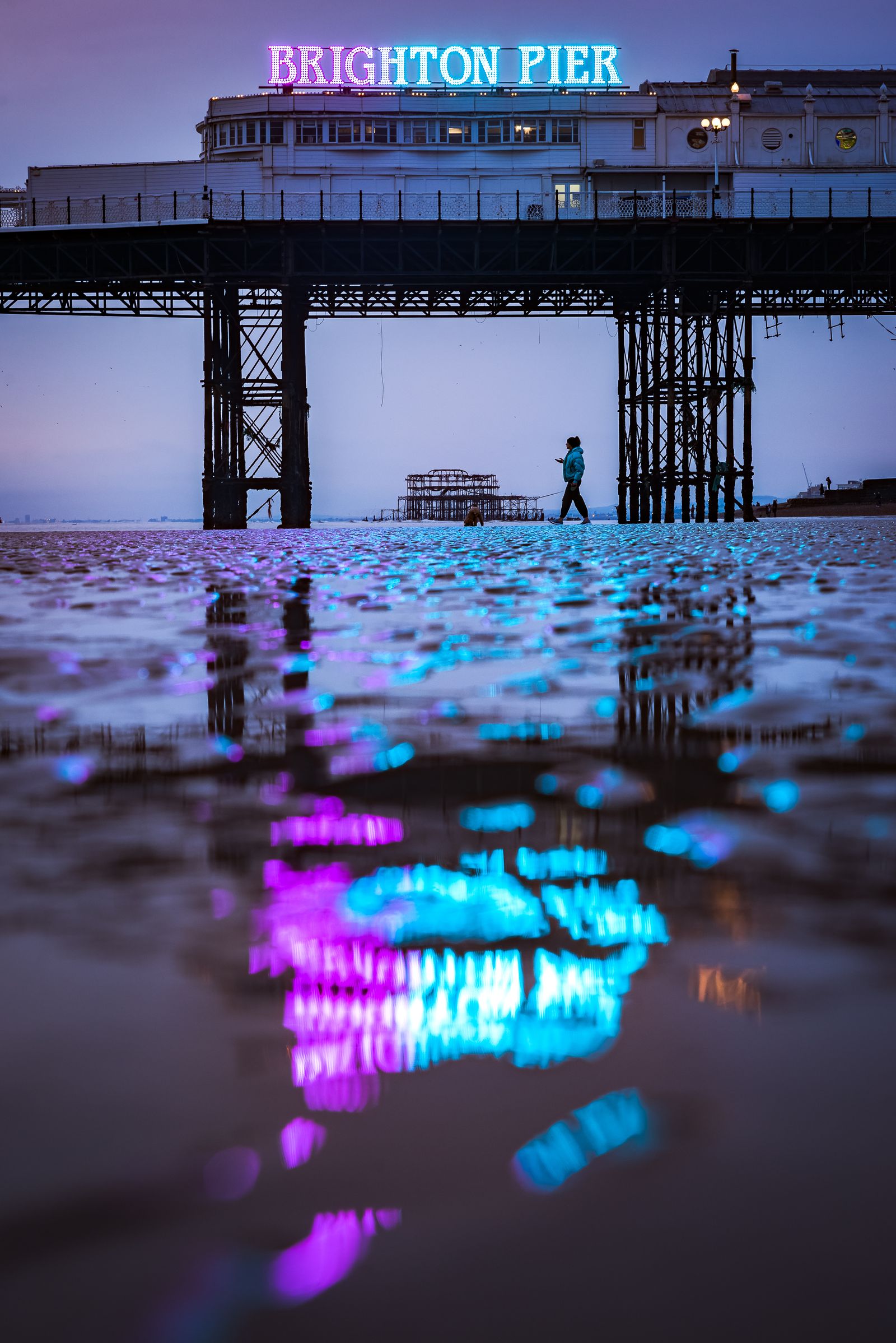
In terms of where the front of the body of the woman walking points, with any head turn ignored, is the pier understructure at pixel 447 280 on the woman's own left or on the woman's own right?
on the woman's own right

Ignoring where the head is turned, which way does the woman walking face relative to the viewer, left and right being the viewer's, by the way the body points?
facing to the left of the viewer
